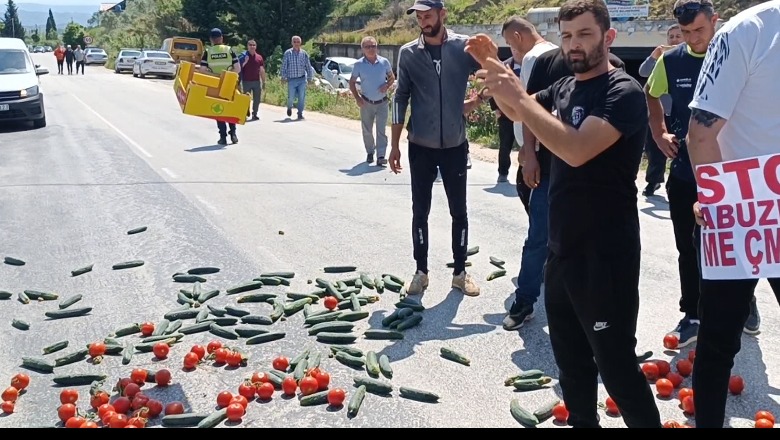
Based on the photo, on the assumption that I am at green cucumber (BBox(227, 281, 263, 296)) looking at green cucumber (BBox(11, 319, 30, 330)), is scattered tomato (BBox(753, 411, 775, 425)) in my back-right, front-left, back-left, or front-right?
back-left

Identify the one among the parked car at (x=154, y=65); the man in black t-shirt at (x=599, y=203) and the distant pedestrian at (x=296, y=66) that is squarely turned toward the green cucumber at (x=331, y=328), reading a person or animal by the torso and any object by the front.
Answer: the distant pedestrian

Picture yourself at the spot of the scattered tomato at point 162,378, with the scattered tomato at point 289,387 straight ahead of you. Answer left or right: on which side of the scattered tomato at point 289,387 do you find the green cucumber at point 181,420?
right

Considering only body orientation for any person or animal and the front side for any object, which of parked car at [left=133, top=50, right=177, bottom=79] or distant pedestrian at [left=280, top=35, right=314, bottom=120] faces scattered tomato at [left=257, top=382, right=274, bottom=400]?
the distant pedestrian

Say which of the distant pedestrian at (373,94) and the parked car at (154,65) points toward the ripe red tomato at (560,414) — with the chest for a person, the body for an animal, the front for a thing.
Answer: the distant pedestrian
